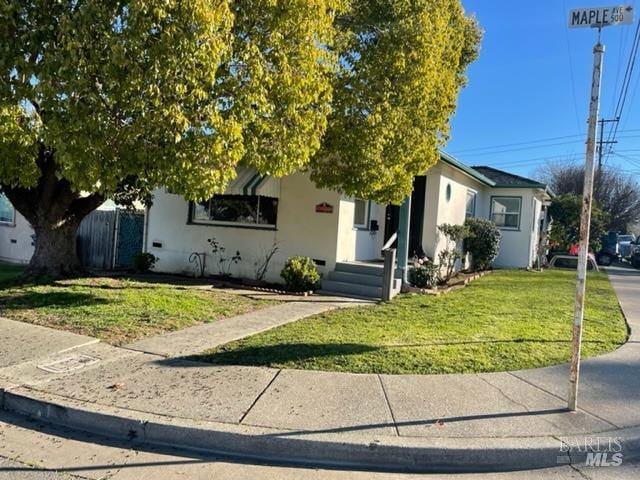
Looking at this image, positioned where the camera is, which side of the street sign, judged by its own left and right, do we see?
front

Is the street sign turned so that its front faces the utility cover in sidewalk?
no

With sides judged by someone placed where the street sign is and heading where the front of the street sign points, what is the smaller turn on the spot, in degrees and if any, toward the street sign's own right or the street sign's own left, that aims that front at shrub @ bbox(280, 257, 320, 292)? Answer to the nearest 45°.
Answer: approximately 135° to the street sign's own right

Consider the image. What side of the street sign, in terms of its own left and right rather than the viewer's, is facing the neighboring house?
right

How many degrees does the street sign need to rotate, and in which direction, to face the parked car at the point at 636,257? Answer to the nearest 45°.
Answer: approximately 180°

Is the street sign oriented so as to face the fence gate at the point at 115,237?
no

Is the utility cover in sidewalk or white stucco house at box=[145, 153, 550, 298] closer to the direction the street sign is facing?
the utility cover in sidewalk

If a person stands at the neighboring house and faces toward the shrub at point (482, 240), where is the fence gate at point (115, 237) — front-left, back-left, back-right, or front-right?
front-right

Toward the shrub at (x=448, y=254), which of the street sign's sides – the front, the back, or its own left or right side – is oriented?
back

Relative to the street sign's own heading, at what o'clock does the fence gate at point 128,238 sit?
The fence gate is roughly at 4 o'clock from the street sign.

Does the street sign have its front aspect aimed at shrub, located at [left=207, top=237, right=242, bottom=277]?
no

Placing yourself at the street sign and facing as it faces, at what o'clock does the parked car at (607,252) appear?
The parked car is roughly at 6 o'clock from the street sign.

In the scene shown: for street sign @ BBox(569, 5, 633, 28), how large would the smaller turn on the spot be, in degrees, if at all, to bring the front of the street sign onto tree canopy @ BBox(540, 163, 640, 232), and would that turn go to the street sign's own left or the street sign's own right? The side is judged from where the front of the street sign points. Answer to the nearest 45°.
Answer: approximately 180°

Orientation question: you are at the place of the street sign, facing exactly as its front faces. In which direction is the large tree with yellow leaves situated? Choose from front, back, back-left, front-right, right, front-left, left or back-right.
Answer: right

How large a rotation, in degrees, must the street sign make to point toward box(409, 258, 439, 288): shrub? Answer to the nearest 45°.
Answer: approximately 135° to its right

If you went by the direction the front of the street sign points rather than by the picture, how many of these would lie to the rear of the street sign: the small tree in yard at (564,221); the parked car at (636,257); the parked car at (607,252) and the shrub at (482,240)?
4
